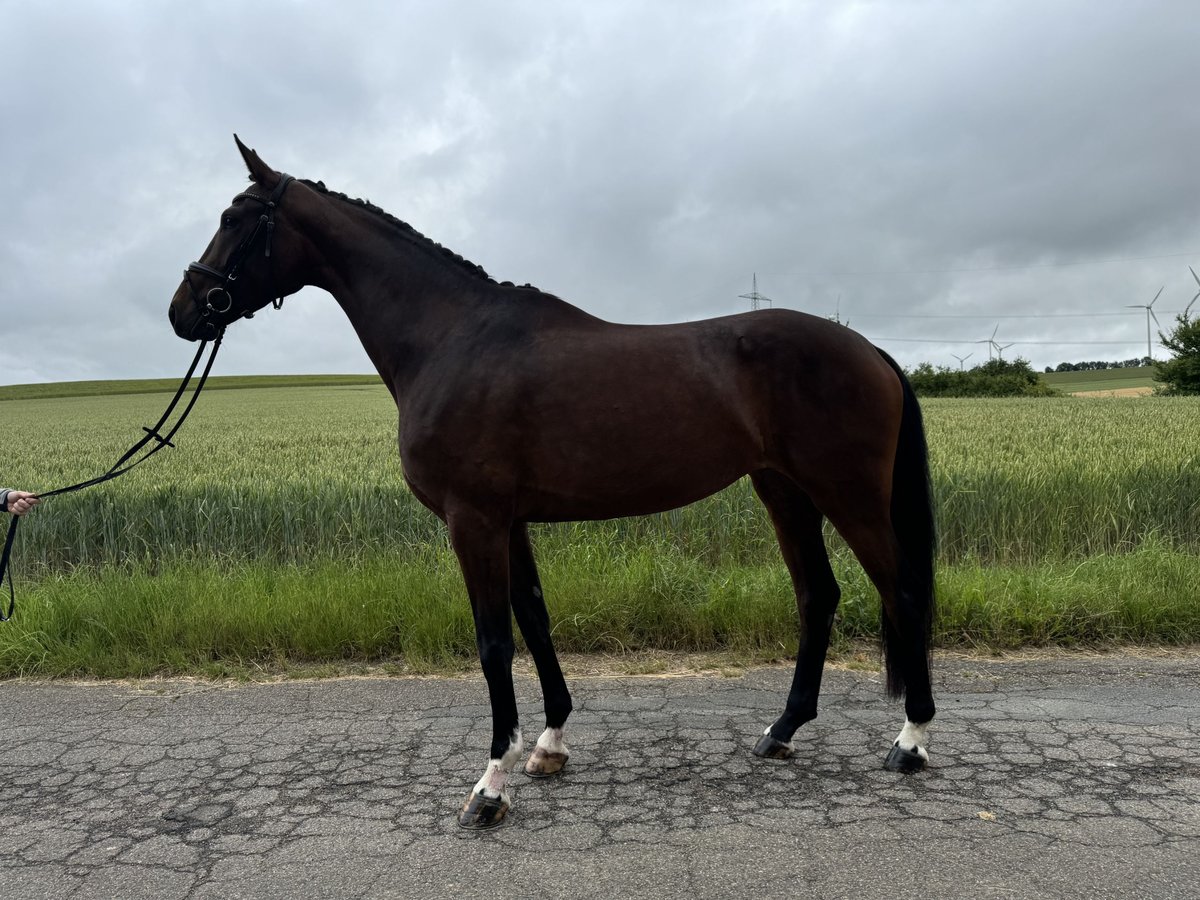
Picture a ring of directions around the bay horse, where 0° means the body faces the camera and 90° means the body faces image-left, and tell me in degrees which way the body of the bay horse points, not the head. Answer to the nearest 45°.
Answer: approximately 90°

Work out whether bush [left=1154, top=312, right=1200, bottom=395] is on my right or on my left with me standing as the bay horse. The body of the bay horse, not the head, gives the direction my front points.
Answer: on my right
